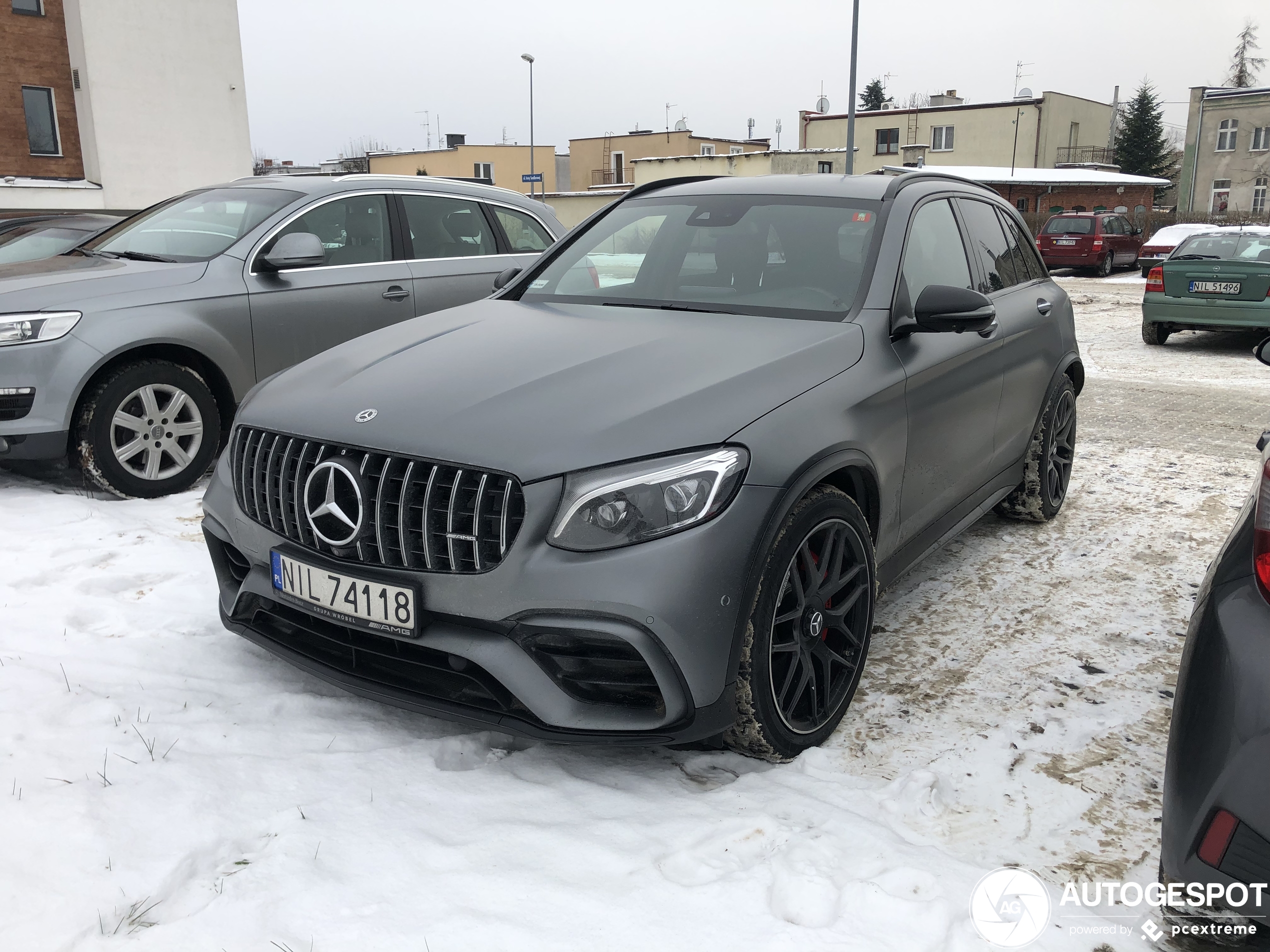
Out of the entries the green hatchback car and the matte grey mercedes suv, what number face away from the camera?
1

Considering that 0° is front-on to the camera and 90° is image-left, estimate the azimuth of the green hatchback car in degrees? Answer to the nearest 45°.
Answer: approximately 180°

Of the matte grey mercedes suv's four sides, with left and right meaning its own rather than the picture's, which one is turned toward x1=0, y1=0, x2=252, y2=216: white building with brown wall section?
right

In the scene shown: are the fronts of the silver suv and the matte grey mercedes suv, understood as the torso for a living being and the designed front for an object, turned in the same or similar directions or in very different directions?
same or similar directions

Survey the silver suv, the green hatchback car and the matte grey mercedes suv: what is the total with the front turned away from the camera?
1

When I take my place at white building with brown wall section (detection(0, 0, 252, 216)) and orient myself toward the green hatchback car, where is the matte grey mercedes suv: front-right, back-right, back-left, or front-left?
front-right

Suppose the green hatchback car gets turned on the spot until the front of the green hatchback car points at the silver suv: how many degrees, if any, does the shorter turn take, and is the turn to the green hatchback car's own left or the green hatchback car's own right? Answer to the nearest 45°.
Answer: approximately 135° to the green hatchback car's own left

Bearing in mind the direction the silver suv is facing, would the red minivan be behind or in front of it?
behind

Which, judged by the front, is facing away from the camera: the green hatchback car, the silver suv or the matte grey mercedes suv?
the green hatchback car

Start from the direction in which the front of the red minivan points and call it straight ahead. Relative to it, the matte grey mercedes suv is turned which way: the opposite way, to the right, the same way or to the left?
the opposite way

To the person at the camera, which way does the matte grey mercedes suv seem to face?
facing the viewer and to the left of the viewer

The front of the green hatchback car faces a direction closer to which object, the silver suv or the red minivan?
the red minivan

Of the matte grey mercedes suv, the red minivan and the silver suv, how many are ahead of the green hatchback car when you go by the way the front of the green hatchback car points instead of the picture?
1
